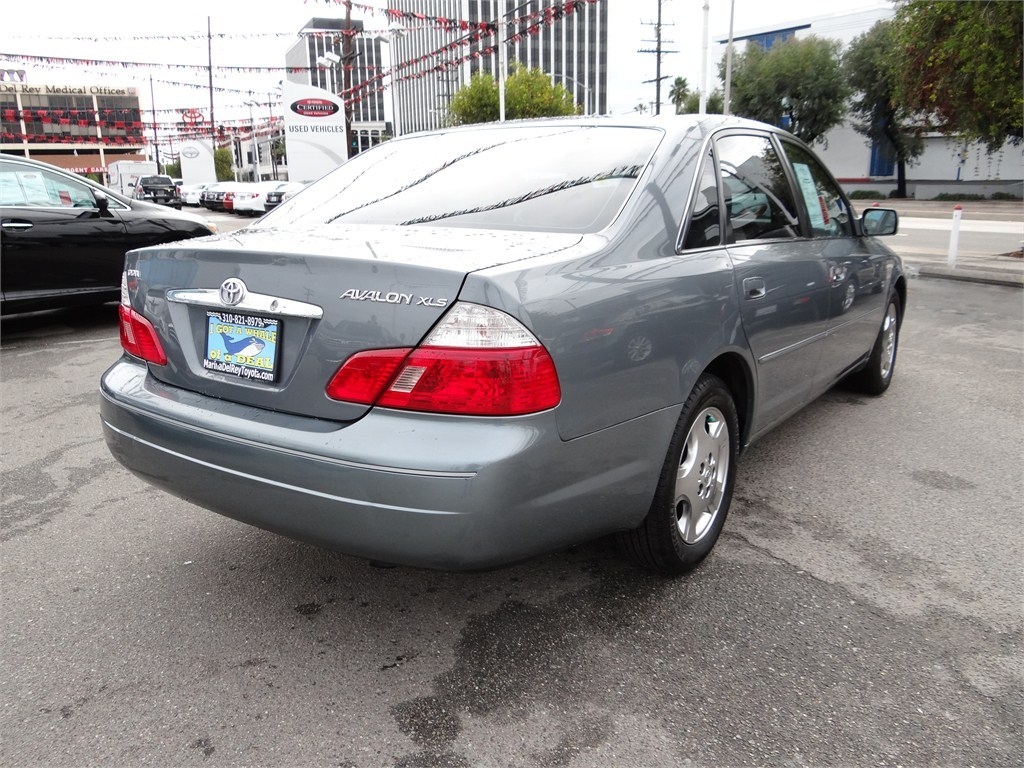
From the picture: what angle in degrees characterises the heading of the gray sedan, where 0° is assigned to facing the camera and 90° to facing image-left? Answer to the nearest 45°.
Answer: approximately 225°

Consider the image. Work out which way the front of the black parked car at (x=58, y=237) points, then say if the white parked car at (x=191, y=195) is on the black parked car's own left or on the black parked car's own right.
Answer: on the black parked car's own left

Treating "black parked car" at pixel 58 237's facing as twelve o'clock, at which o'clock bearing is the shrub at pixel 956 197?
The shrub is roughly at 11 o'clock from the black parked car.

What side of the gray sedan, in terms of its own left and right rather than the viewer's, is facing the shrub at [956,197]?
front

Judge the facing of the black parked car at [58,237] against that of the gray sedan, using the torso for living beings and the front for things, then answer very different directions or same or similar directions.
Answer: same or similar directions

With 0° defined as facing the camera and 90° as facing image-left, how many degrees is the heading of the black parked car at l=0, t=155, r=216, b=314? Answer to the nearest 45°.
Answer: approximately 270°

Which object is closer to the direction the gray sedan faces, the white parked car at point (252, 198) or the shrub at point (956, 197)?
the shrub

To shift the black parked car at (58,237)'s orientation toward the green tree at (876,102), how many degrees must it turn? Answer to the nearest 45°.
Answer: approximately 45° to its left

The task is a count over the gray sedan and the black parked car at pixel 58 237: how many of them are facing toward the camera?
0

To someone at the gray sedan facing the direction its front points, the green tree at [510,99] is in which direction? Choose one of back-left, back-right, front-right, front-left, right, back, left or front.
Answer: front-left

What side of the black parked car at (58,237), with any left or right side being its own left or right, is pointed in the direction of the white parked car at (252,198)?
left
